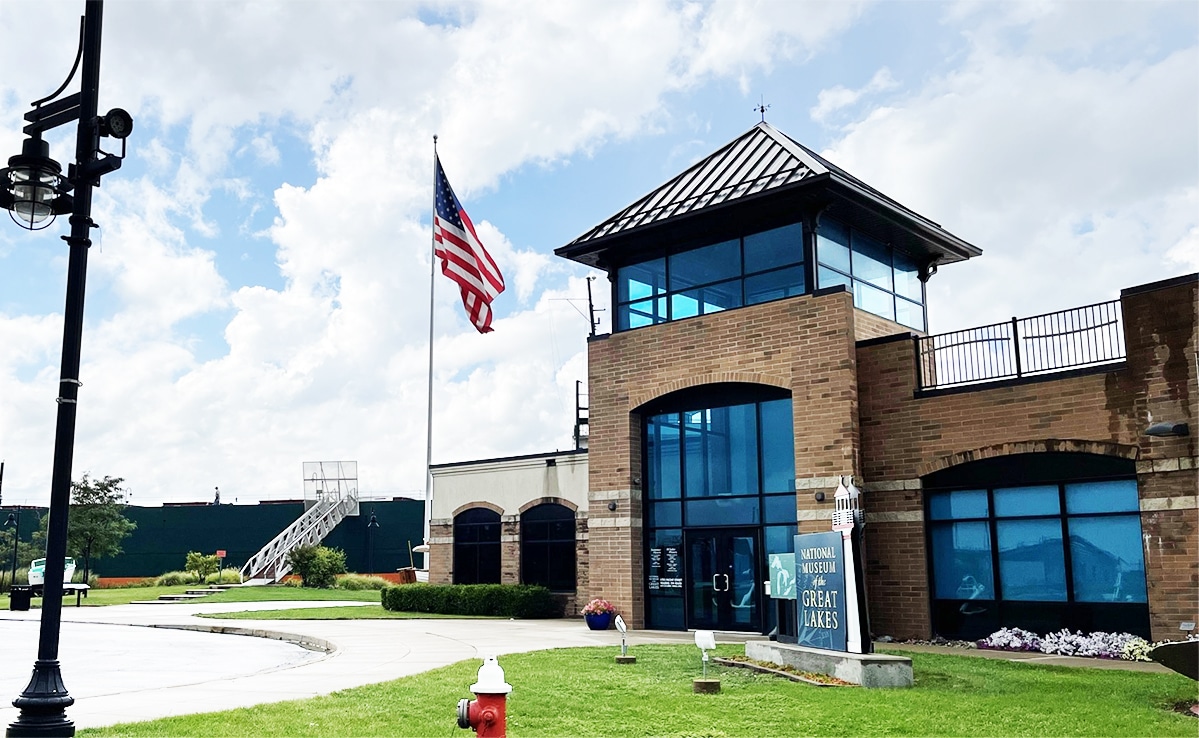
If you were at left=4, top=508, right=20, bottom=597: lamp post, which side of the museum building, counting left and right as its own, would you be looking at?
right

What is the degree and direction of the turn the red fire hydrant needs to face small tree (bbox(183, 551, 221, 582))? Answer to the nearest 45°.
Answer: approximately 90° to its right

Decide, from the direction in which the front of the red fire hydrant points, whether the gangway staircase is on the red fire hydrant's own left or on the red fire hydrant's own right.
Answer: on the red fire hydrant's own right

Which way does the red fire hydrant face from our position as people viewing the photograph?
facing to the left of the viewer

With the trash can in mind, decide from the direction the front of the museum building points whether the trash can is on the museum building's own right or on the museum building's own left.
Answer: on the museum building's own right

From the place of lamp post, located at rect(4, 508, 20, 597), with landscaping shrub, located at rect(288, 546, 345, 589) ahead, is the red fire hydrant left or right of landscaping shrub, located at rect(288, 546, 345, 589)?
right

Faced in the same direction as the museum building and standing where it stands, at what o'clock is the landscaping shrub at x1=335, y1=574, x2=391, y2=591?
The landscaping shrub is roughly at 3 o'clock from the museum building.

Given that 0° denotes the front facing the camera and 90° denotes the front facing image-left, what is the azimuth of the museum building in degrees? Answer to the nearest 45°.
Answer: approximately 45°

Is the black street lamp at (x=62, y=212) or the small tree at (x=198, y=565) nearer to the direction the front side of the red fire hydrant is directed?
the black street lamp

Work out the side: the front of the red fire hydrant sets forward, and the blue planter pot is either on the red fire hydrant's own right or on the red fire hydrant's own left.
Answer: on the red fire hydrant's own right

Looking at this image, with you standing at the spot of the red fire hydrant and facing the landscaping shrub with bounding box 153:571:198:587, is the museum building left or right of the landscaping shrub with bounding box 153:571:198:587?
right

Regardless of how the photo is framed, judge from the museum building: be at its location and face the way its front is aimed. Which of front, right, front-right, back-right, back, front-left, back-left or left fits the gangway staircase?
right

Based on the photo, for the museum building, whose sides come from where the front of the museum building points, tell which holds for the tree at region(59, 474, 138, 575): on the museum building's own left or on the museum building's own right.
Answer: on the museum building's own right

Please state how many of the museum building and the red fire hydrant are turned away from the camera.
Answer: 0
